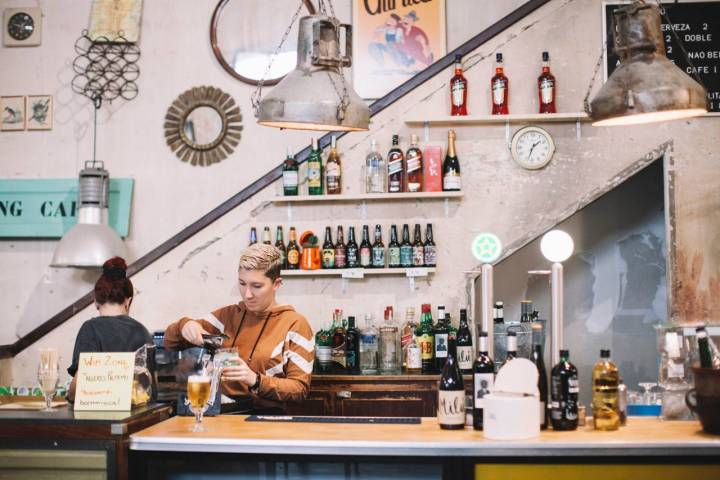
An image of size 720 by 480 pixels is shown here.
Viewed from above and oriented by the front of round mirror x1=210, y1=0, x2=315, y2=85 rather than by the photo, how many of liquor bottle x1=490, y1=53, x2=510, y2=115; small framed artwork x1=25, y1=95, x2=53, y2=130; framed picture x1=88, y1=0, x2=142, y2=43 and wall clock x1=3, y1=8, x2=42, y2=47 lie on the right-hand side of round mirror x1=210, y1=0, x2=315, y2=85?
3

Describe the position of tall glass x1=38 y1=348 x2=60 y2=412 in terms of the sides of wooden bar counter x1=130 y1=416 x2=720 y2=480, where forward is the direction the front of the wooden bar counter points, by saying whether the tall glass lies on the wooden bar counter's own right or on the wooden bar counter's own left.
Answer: on the wooden bar counter's own right

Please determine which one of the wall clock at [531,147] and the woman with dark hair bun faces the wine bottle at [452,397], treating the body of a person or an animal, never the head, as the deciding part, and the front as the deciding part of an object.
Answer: the wall clock

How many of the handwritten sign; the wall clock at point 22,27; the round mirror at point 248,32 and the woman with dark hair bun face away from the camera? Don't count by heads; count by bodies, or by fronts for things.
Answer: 1

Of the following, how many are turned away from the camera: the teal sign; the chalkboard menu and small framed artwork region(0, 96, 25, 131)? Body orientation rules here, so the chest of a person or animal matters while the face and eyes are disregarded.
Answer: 0

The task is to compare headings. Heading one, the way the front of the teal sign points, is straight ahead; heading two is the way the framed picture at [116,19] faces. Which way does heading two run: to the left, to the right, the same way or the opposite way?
the same way

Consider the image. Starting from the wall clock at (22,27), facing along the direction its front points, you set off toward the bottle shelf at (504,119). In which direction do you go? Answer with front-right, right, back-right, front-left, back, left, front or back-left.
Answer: front-left

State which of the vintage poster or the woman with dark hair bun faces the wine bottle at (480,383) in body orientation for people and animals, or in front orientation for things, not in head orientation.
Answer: the vintage poster

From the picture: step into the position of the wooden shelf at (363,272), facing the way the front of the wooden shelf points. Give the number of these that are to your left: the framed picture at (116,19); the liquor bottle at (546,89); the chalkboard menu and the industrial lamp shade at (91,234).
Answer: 2

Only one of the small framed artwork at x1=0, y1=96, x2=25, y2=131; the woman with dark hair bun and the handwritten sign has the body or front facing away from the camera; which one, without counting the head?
the woman with dark hair bun

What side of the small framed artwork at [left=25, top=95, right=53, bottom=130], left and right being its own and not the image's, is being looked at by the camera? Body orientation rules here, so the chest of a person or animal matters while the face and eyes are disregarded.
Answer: front

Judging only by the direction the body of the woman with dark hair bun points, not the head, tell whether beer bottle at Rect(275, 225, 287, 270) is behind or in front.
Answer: in front

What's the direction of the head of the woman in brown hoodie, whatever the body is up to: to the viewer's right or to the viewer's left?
to the viewer's left

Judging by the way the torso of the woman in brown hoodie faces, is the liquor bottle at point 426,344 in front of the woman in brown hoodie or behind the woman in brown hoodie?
behind

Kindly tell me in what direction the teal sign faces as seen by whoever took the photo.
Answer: facing the viewer

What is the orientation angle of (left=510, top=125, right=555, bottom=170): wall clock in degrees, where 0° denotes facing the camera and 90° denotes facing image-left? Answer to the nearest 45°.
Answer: approximately 0°

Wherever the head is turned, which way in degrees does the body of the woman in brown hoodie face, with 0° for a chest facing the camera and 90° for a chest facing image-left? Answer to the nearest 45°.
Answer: approximately 45°

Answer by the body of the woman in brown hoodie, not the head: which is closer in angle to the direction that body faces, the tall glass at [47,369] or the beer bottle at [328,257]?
the tall glass

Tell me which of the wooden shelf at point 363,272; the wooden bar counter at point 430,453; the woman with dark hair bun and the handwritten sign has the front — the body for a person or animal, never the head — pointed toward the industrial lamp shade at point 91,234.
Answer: the woman with dark hair bun
